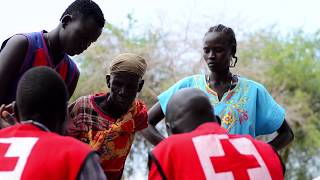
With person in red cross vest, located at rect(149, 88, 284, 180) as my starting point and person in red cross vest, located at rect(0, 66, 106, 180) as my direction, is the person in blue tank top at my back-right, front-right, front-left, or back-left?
front-right

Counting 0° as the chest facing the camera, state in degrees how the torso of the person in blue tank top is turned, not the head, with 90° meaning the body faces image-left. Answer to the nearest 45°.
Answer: approximately 315°

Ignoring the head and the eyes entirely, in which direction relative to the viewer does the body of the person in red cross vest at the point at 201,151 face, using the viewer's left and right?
facing away from the viewer and to the left of the viewer

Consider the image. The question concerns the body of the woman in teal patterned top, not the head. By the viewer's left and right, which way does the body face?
facing the viewer

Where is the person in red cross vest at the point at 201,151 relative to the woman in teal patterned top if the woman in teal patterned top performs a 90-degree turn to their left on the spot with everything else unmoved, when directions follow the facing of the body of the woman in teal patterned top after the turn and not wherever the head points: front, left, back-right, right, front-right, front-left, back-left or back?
right

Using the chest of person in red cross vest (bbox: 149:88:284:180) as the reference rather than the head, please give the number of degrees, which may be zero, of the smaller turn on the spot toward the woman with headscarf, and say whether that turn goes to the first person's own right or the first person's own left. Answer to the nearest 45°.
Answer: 0° — they already face them

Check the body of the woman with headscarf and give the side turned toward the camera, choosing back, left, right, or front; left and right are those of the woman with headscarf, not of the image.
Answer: front

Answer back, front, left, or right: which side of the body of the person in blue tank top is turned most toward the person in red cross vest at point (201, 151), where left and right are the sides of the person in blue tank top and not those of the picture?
front

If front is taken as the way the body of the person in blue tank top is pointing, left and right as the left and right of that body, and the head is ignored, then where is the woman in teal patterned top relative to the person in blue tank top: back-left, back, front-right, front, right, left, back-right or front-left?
front-left

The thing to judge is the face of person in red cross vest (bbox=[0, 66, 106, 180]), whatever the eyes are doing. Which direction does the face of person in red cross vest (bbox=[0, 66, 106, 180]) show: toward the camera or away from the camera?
away from the camera
